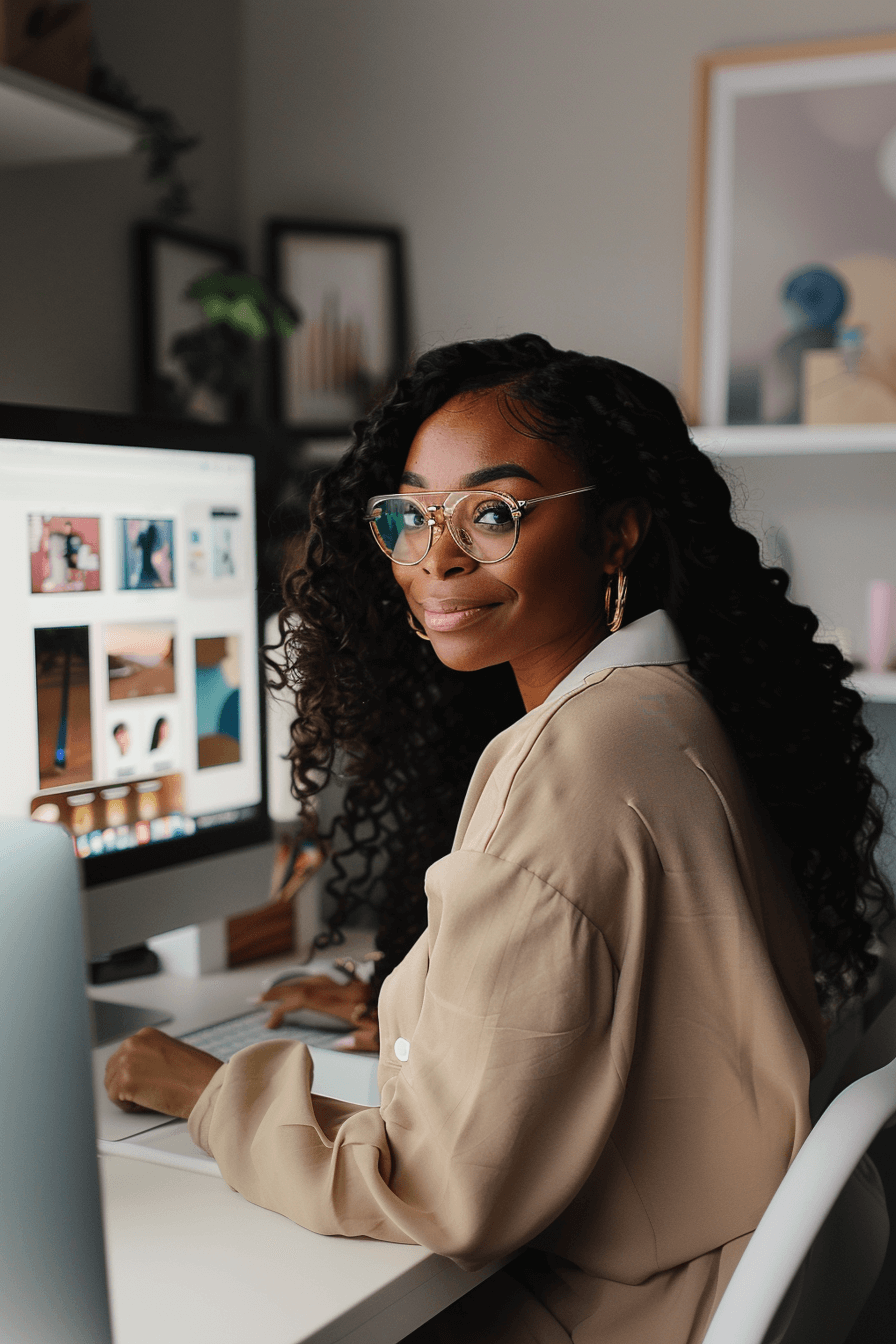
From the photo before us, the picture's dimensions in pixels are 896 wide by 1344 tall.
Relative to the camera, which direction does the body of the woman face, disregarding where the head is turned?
to the viewer's left

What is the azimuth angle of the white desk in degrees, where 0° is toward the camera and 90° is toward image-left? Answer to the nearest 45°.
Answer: approximately 315°

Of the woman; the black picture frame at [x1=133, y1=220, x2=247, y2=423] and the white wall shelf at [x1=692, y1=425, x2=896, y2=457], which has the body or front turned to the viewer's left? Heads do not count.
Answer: the woman

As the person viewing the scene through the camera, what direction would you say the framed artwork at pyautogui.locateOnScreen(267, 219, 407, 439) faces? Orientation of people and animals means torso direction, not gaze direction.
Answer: facing the viewer

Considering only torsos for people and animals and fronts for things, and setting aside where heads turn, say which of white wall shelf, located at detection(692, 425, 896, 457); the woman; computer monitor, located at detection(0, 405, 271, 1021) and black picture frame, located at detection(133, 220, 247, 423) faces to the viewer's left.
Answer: the woman

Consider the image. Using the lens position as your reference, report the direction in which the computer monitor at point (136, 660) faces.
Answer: facing the viewer and to the right of the viewer

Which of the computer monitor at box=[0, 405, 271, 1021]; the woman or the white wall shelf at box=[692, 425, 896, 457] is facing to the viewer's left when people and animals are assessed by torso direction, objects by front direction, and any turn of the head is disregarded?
the woman

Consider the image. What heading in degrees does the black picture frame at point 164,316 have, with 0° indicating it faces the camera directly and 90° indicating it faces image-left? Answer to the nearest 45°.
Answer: approximately 315°

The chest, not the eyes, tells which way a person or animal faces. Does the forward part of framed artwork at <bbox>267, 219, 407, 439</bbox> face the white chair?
yes

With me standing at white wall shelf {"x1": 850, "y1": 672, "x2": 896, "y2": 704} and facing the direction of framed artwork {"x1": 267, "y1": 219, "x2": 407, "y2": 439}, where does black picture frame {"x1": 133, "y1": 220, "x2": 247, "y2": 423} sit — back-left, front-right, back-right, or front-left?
front-left

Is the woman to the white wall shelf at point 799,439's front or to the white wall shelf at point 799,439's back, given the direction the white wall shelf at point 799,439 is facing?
to the front

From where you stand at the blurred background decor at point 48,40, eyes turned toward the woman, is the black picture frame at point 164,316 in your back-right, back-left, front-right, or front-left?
back-left

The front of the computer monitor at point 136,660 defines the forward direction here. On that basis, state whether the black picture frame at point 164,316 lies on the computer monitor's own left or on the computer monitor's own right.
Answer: on the computer monitor's own left

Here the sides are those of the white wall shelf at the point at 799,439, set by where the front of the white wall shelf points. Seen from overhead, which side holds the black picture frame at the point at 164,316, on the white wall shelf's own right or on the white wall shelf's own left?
on the white wall shelf's own right

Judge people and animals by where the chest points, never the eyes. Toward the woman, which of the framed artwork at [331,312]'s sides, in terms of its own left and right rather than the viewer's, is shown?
front

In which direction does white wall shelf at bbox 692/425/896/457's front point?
toward the camera
